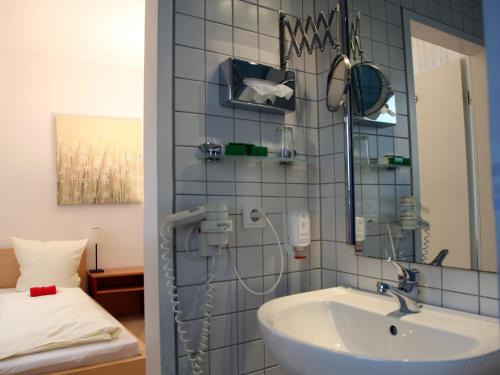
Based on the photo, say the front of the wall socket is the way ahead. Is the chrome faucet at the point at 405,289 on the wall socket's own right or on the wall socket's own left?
on the wall socket's own left

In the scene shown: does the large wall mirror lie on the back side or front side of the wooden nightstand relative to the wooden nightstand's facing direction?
on the front side

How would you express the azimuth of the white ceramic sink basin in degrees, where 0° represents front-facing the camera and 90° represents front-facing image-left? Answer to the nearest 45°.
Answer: approximately 45°

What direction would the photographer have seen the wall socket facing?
facing the viewer

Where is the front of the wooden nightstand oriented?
toward the camera

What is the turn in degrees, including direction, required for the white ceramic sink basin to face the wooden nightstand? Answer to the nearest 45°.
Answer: approximately 90° to its right

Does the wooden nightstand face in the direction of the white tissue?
yes

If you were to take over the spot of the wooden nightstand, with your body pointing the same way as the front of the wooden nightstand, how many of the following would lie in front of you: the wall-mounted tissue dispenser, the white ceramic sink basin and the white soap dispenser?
3

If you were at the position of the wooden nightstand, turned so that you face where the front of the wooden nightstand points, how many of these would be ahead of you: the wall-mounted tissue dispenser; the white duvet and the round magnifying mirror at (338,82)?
3

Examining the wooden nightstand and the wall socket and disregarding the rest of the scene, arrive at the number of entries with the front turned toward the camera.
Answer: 2
